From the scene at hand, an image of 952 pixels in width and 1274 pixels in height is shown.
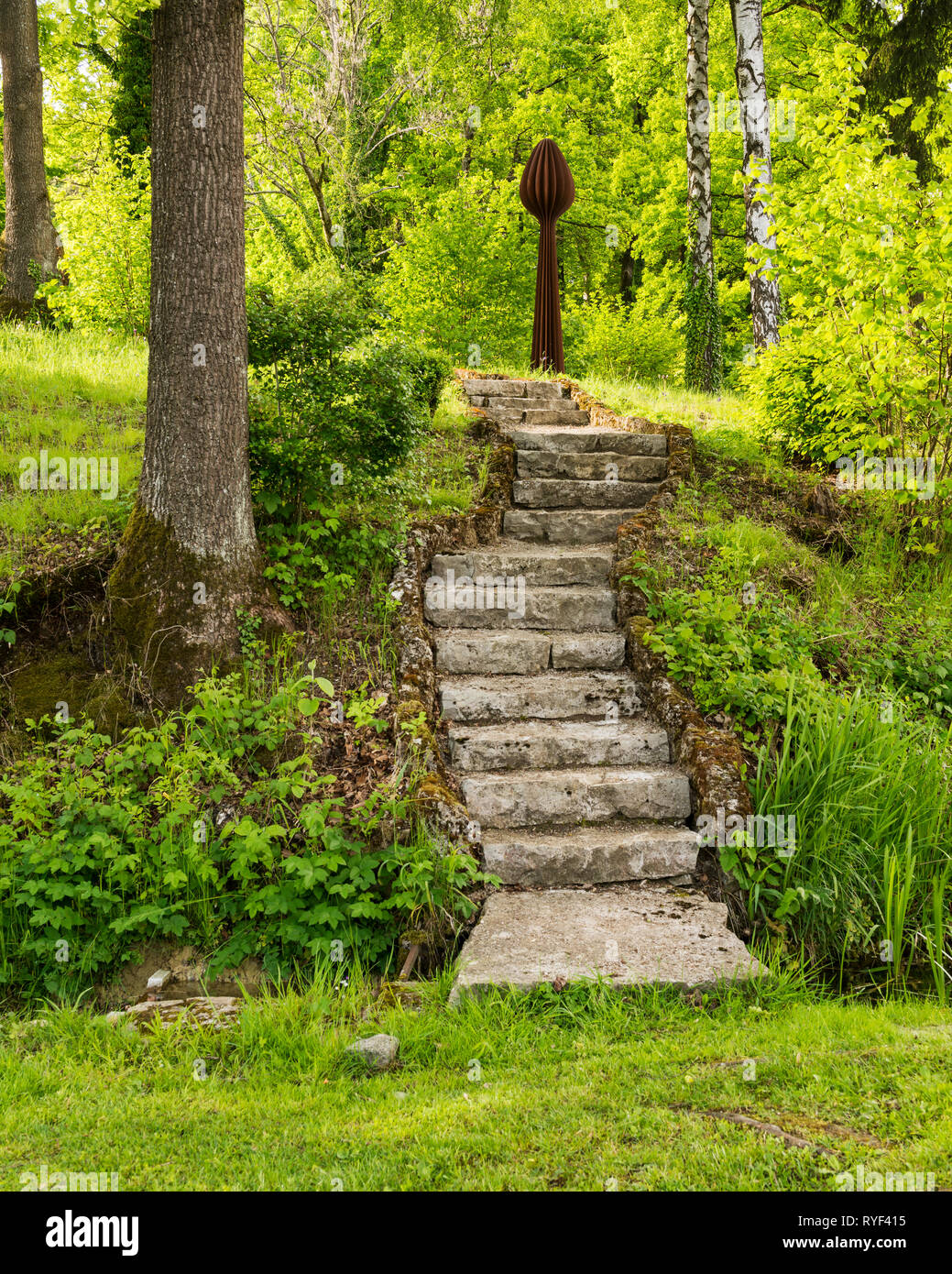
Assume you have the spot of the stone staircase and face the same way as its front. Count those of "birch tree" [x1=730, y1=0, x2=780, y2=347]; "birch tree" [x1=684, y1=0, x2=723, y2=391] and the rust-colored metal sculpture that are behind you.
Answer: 3

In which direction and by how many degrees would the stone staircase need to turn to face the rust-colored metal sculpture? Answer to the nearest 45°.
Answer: approximately 180°

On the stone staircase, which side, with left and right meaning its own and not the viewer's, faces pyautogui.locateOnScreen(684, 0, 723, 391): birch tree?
back

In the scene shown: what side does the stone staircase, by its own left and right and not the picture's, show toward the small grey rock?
front

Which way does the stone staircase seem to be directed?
toward the camera

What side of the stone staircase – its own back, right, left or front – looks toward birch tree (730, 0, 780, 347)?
back

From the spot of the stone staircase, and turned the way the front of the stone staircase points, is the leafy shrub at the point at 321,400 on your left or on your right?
on your right
